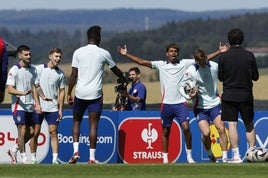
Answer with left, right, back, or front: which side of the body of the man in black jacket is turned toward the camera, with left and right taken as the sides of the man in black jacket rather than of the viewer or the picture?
back

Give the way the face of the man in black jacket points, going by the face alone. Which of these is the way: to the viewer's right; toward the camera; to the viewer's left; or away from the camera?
away from the camera

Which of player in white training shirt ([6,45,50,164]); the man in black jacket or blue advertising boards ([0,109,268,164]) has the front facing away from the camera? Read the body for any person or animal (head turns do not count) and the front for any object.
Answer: the man in black jacket

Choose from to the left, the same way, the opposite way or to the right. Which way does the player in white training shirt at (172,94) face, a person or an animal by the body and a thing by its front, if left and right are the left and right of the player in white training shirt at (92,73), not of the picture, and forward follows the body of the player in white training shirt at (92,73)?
the opposite way

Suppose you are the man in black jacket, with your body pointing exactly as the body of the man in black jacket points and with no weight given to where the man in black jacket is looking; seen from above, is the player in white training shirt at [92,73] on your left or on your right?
on your left

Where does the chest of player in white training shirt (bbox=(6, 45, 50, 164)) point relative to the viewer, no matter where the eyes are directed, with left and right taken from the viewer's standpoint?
facing the viewer and to the right of the viewer

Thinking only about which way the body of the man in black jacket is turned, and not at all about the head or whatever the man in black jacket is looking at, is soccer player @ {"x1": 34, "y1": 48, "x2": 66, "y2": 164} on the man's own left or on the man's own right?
on the man's own left

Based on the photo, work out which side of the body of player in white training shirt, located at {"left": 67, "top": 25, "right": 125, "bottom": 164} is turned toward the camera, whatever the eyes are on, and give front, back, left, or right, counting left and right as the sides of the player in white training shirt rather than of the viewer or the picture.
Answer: back

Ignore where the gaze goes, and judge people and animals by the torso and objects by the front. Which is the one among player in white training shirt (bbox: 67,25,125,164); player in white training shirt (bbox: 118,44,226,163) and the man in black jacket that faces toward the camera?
player in white training shirt (bbox: 118,44,226,163)
